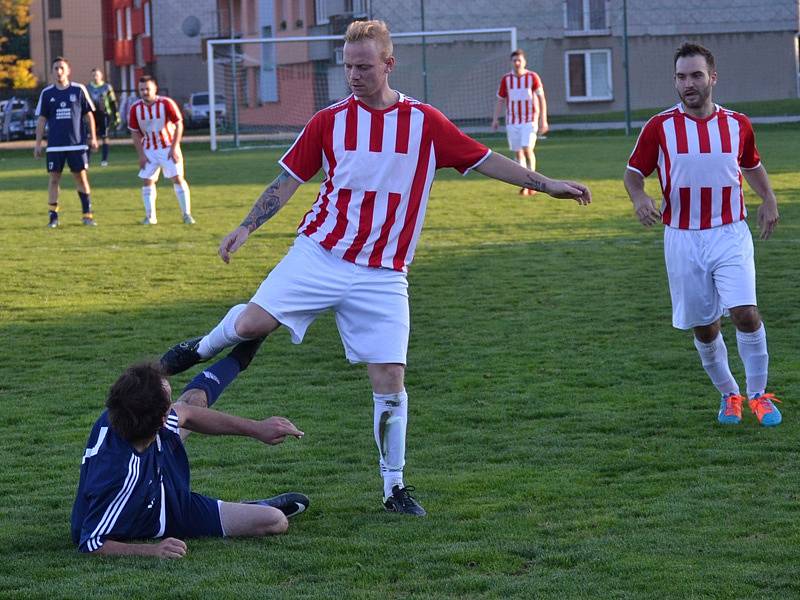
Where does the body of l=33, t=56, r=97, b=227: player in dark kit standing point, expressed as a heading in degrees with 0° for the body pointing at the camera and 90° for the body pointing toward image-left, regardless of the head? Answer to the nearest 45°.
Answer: approximately 0°

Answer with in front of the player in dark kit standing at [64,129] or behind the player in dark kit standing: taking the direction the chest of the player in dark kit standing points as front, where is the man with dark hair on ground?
in front

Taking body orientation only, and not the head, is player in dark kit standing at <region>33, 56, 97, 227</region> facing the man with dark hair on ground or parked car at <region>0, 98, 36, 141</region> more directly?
the man with dark hair on ground

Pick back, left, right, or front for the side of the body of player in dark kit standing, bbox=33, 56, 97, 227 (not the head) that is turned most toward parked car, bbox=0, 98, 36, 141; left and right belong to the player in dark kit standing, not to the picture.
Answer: back
